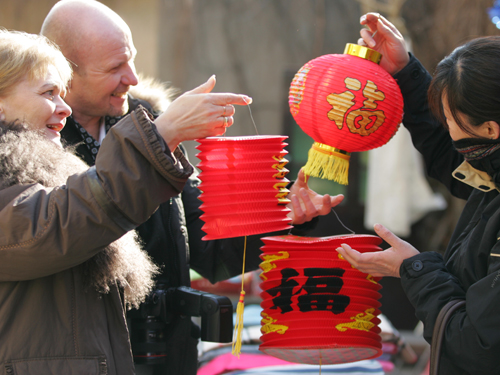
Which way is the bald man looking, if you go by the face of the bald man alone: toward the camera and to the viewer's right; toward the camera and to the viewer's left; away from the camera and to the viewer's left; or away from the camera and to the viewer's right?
toward the camera and to the viewer's right

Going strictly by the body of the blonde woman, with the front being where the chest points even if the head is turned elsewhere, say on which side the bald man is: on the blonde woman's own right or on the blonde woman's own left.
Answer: on the blonde woman's own left

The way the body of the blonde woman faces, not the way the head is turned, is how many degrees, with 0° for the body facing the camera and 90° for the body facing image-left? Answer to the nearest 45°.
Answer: approximately 270°

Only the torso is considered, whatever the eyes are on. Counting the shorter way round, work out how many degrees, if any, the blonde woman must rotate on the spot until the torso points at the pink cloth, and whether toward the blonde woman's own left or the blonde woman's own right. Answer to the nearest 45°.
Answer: approximately 45° to the blonde woman's own left
